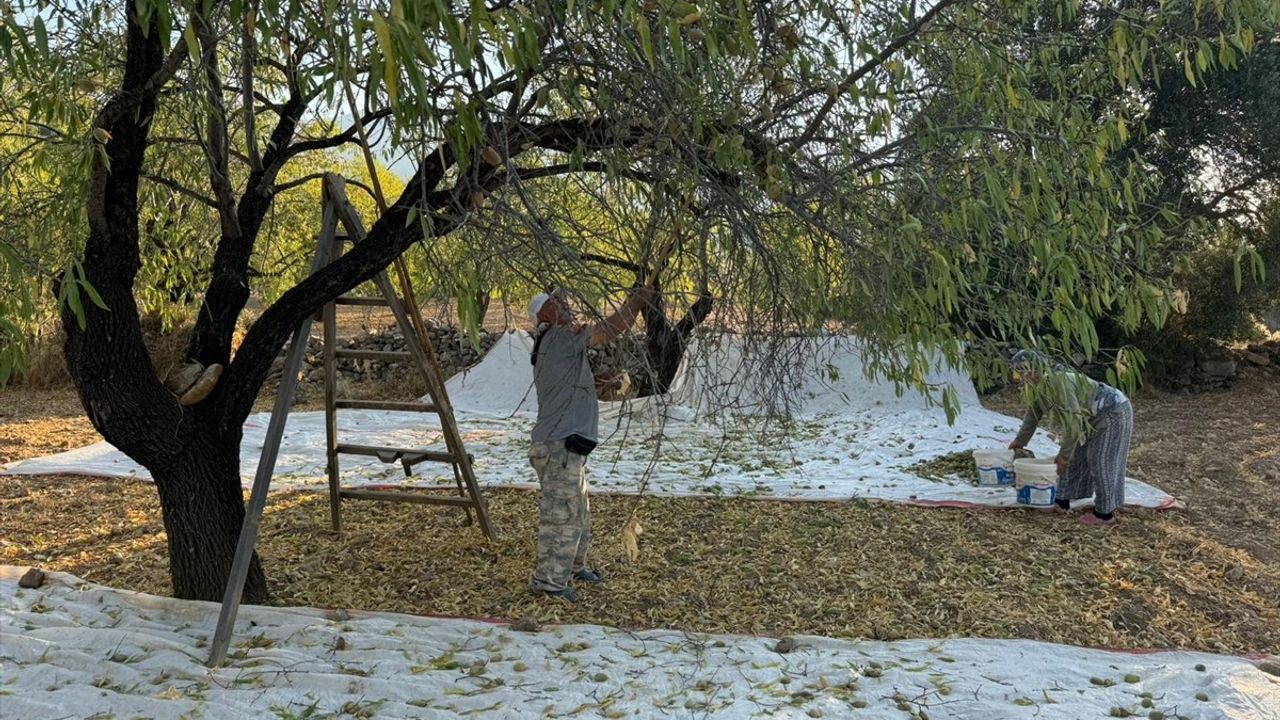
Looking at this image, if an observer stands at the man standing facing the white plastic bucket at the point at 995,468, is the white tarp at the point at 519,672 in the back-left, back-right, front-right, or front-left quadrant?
back-right

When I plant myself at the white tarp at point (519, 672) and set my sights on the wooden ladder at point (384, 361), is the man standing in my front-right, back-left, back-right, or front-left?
front-right

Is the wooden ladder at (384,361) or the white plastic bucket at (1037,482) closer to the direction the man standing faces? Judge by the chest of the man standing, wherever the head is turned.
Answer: the white plastic bucket

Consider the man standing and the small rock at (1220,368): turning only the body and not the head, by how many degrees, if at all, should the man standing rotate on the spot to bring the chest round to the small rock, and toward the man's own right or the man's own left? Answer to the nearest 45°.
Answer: approximately 45° to the man's own left

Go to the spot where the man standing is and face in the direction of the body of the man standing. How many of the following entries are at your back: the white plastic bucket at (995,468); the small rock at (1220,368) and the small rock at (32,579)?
1

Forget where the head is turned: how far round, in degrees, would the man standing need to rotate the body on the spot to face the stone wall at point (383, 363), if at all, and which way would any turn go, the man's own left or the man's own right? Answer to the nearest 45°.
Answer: approximately 90° to the man's own left

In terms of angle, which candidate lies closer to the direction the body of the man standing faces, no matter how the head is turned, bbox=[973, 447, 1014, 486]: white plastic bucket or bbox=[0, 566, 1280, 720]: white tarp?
the white plastic bucket

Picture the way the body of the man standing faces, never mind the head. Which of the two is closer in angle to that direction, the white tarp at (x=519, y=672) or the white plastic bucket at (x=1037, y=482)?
the white plastic bucket

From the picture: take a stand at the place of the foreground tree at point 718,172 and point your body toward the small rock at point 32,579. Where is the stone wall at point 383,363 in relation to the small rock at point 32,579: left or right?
right

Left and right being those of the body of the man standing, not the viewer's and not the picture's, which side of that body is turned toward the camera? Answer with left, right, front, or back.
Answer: right

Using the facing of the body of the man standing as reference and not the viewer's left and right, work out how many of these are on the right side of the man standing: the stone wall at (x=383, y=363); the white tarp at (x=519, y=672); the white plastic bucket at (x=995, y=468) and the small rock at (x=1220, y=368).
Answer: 1

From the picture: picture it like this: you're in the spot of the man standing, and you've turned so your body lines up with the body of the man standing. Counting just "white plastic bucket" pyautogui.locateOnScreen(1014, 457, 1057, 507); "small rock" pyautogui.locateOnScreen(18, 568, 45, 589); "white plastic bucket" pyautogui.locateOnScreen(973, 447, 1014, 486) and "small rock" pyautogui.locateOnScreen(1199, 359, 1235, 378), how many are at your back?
1
